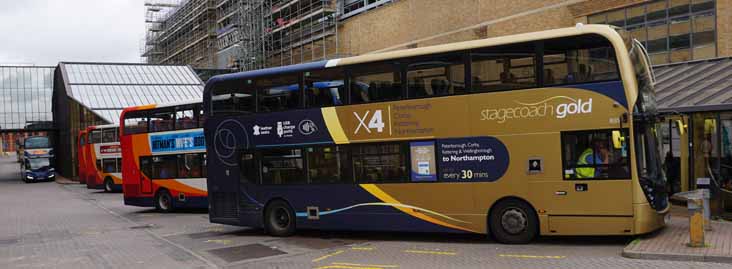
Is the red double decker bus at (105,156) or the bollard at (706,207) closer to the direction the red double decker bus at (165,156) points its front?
the bollard

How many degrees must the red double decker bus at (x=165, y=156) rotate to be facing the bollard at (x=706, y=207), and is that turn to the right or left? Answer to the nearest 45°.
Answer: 0° — it already faces it

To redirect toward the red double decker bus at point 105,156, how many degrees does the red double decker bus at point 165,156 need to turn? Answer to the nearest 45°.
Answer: approximately 135° to its left

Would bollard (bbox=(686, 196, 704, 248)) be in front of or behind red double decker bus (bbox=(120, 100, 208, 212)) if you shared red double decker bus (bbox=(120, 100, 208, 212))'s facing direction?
in front

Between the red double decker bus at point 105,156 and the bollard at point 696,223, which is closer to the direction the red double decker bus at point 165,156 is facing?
the bollard

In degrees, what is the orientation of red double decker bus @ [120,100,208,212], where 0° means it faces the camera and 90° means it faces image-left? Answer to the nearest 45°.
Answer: approximately 315°
